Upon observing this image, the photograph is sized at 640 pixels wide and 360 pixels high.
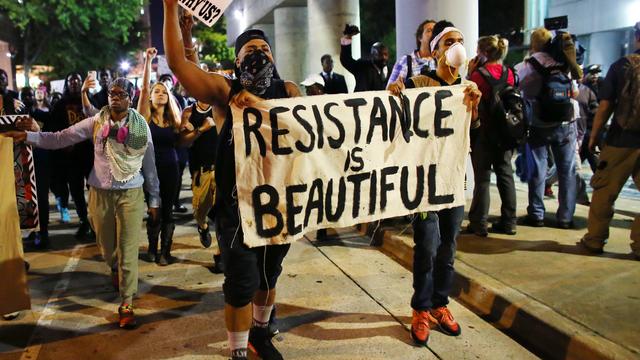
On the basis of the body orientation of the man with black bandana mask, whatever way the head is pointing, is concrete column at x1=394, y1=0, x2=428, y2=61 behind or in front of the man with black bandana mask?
behind

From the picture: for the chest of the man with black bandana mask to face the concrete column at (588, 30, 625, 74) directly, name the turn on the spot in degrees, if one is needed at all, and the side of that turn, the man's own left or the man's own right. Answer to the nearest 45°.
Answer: approximately 135° to the man's own left

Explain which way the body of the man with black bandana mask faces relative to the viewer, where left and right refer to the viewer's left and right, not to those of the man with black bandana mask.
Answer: facing the viewer

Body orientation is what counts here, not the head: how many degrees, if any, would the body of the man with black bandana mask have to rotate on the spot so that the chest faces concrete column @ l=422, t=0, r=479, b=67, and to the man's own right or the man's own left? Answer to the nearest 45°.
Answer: approximately 135° to the man's own left

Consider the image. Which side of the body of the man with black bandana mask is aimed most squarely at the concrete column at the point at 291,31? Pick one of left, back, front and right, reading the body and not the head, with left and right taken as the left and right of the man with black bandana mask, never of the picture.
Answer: back

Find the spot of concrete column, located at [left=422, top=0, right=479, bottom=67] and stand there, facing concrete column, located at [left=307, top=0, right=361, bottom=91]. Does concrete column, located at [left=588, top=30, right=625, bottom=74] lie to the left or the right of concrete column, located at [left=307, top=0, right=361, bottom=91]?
right

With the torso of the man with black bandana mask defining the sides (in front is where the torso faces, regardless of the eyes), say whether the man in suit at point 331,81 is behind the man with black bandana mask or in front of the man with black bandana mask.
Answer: behind

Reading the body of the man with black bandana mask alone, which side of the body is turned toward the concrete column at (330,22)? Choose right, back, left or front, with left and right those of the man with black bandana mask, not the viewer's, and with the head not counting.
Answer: back

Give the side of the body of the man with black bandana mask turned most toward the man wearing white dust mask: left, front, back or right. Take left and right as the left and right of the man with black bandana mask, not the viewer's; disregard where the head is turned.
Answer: left
